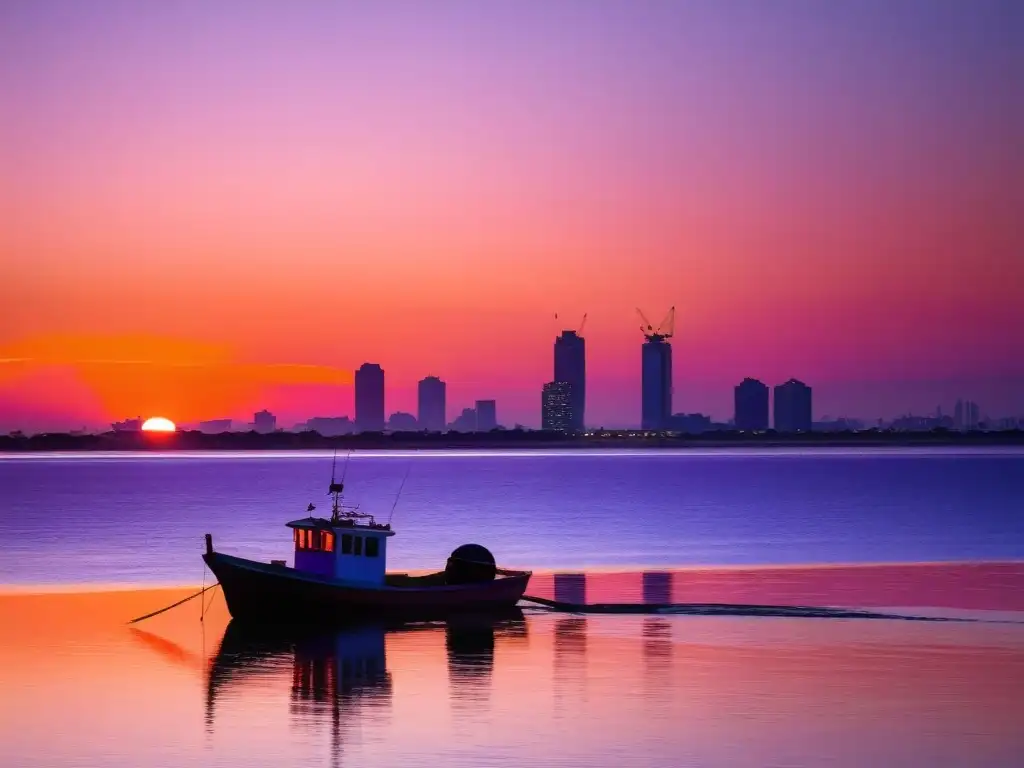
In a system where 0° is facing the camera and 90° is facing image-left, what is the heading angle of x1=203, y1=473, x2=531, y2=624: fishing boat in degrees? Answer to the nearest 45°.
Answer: approximately 45°
